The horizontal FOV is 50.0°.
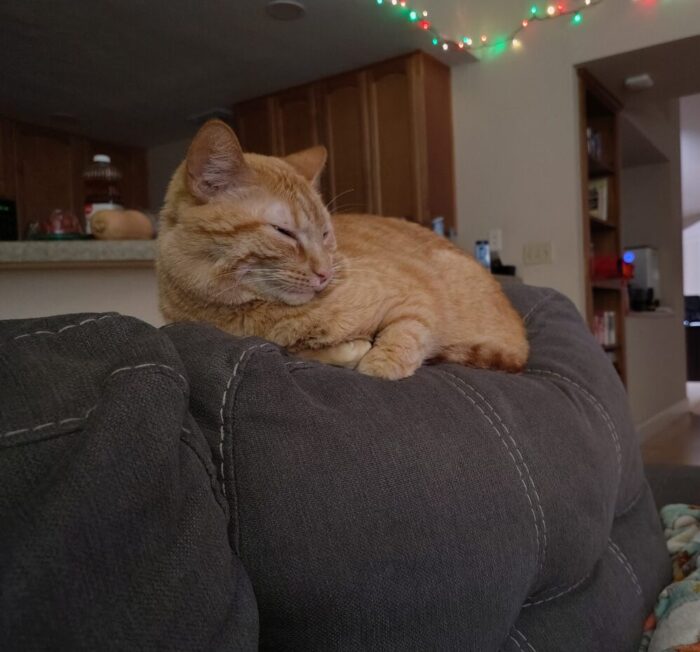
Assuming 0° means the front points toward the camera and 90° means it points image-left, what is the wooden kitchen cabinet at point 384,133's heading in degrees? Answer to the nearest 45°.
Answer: approximately 45°

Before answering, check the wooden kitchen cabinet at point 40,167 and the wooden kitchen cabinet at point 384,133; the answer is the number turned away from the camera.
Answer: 0

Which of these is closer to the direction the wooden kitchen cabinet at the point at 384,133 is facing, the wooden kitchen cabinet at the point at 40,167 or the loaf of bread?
the loaf of bread

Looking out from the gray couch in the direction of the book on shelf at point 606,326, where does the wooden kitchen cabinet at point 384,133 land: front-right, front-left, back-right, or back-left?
front-left

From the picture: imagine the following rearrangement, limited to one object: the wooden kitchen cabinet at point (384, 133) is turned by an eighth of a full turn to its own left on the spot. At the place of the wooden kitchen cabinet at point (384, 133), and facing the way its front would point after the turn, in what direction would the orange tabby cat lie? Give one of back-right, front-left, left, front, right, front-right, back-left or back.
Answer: front

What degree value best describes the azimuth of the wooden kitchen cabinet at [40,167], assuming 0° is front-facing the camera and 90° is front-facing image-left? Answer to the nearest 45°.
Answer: approximately 315°

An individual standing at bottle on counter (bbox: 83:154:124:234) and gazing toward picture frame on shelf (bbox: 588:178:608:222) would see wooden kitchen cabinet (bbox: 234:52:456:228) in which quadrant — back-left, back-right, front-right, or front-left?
front-left

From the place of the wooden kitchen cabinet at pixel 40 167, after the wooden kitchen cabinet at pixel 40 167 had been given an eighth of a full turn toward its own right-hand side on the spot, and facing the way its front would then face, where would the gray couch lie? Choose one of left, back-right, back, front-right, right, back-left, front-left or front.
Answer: front

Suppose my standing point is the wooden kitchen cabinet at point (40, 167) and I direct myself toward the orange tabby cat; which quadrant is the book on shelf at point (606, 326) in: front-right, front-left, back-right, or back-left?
front-left

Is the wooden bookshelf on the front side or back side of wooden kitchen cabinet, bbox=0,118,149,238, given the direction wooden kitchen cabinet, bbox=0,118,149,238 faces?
on the front side
